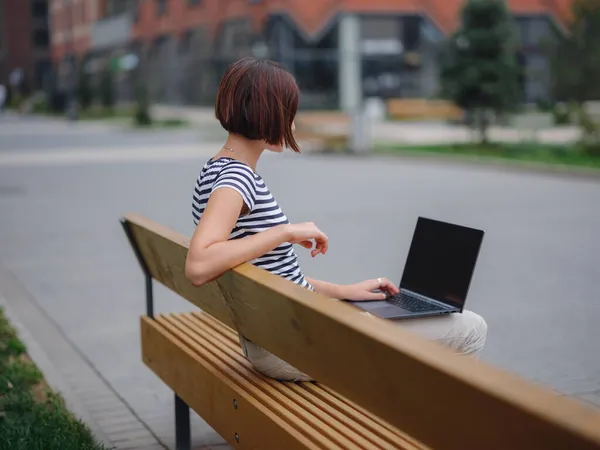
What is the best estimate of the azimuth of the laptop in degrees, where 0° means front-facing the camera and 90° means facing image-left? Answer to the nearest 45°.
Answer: approximately 45°

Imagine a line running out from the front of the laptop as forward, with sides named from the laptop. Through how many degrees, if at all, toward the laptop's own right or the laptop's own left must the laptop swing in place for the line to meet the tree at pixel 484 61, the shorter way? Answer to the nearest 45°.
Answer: approximately 135° to the laptop's own right

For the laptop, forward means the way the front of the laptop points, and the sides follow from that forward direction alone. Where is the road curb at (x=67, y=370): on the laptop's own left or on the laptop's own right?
on the laptop's own right

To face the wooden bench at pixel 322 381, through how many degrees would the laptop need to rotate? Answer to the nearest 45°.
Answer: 0° — it already faces it

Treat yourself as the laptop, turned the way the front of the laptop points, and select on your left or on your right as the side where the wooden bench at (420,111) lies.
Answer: on your right

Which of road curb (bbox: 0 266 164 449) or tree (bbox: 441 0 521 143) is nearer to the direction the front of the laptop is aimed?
the road curb

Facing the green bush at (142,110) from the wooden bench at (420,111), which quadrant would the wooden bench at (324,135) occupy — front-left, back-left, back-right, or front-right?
front-left

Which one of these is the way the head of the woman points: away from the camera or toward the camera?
away from the camera

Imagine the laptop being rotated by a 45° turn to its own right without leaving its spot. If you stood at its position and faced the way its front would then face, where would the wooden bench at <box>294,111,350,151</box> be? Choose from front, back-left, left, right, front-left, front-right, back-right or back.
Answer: right
